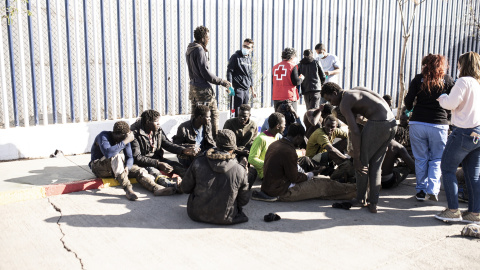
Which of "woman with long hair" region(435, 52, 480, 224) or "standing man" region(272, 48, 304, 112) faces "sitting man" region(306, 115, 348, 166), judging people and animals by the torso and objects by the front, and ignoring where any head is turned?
the woman with long hair

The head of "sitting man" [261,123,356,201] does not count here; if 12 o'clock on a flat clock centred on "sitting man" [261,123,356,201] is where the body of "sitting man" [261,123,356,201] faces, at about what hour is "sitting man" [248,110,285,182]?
"sitting man" [248,110,285,182] is roughly at 8 o'clock from "sitting man" [261,123,356,201].

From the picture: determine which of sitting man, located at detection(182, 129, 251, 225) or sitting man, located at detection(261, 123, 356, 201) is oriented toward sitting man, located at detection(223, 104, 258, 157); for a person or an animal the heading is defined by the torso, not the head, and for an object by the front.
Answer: sitting man, located at detection(182, 129, 251, 225)

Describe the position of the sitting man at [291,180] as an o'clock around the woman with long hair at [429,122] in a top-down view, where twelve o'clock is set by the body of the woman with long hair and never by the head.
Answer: The sitting man is roughly at 8 o'clock from the woman with long hair.

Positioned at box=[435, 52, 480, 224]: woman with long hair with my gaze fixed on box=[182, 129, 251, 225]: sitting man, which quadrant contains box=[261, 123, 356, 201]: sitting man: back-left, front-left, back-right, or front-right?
front-right

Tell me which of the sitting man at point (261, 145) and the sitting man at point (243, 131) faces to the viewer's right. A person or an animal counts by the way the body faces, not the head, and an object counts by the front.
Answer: the sitting man at point (261, 145)

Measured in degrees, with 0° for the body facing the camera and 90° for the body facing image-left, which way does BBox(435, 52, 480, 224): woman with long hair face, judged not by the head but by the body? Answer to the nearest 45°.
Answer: approximately 135°

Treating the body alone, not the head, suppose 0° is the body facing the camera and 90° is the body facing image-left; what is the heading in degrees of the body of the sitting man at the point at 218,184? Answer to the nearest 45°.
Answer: approximately 180°

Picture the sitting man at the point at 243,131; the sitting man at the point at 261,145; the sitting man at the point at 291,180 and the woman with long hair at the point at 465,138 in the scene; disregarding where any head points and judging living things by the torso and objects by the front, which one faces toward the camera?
the sitting man at the point at 243,131

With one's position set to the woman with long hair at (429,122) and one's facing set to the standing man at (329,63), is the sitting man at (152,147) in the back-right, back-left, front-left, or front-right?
front-left

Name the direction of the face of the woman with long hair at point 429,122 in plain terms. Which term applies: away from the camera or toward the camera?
away from the camera

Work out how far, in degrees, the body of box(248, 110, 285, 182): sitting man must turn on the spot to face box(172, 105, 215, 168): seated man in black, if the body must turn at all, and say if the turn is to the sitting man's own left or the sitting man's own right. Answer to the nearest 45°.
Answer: approximately 135° to the sitting man's own left

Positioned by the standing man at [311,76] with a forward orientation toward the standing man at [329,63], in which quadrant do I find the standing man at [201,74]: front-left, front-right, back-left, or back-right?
back-left

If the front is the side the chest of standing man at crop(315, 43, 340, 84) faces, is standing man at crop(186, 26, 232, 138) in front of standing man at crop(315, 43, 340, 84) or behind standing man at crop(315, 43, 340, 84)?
in front

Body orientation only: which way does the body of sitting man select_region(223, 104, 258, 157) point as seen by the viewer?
toward the camera

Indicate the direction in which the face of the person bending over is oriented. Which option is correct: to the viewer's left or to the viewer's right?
to the viewer's left
